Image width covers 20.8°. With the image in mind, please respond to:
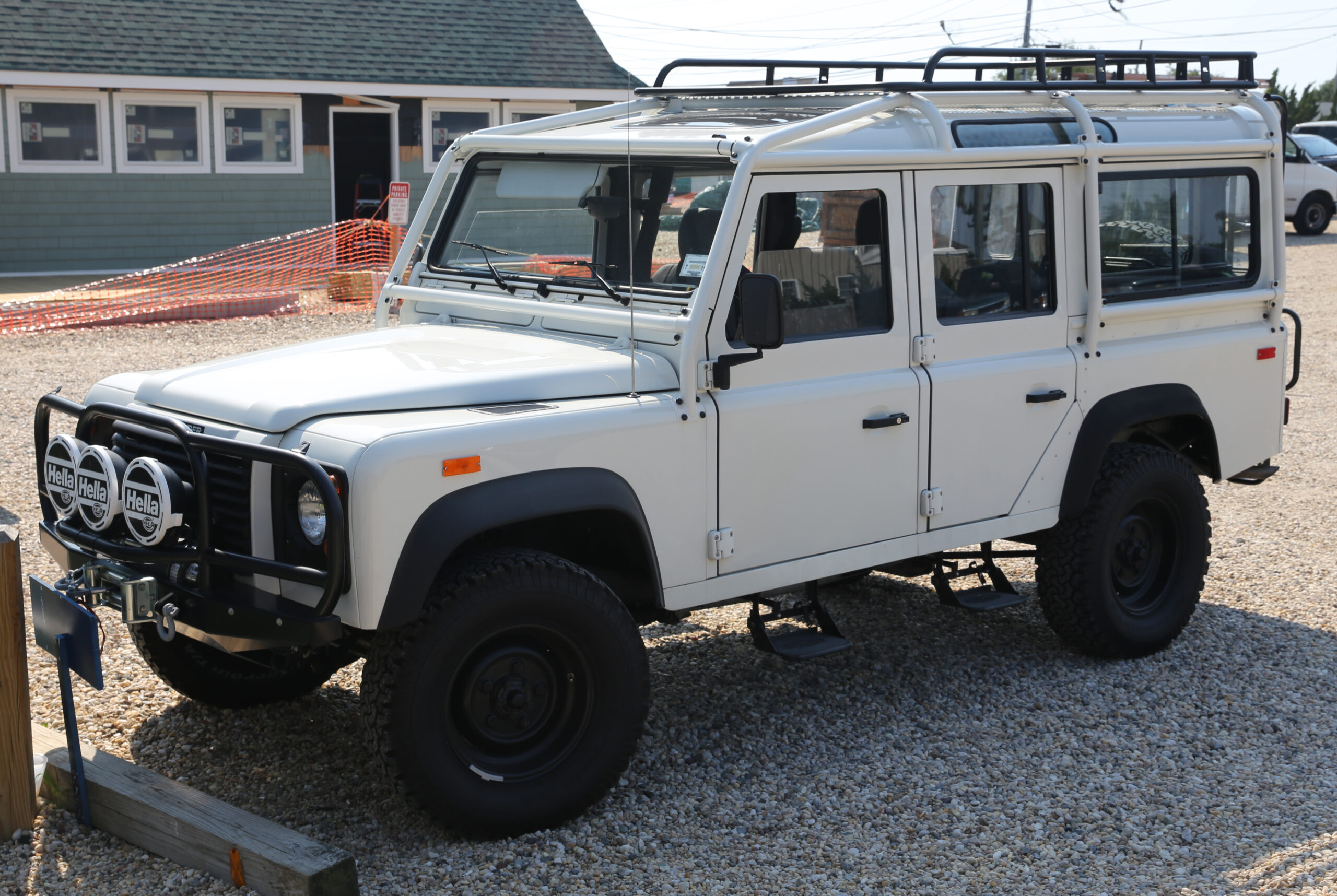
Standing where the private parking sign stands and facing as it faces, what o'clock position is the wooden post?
The wooden post is roughly at 12 o'clock from the private parking sign.

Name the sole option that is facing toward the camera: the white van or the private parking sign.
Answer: the private parking sign

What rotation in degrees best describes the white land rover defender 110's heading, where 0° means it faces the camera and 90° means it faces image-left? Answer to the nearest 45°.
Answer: approximately 45°

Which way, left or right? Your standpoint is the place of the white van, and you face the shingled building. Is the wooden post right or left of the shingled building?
left

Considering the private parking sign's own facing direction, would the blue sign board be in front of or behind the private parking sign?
in front

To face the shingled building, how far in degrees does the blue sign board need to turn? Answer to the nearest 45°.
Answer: approximately 45° to its left

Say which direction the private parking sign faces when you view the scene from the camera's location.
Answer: facing the viewer

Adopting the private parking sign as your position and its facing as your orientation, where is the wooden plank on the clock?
The wooden plank is roughly at 12 o'clock from the private parking sign.

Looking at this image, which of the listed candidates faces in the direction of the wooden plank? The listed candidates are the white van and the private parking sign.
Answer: the private parking sign

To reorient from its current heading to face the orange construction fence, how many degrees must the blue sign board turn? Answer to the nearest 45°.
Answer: approximately 45° to its left

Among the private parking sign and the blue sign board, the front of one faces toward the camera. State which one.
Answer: the private parking sign
